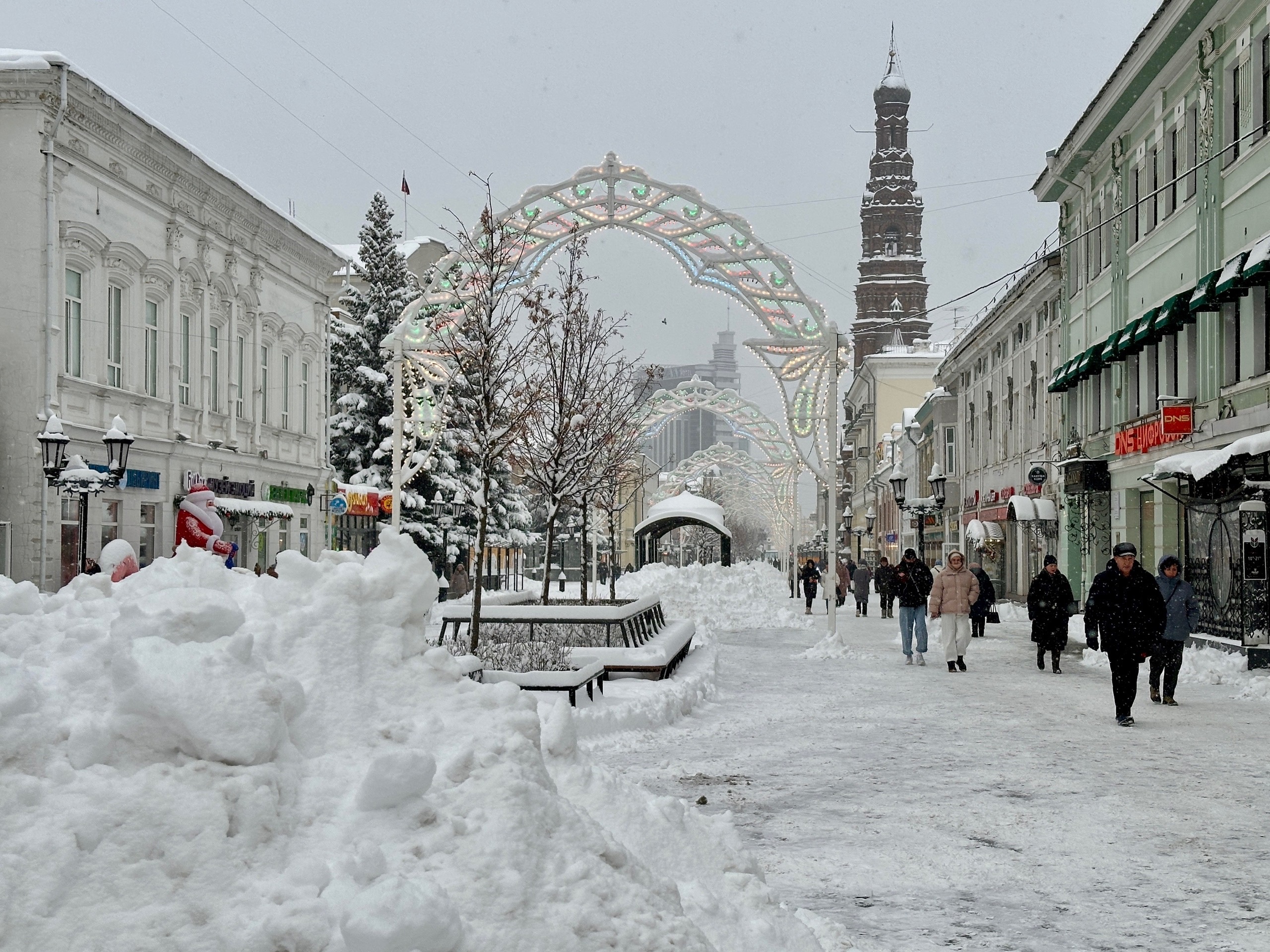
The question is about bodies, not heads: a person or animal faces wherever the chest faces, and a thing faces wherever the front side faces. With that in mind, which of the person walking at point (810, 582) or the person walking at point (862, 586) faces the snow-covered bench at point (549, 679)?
the person walking at point (810, 582)

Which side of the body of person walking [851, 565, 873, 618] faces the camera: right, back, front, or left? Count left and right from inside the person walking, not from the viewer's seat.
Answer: back

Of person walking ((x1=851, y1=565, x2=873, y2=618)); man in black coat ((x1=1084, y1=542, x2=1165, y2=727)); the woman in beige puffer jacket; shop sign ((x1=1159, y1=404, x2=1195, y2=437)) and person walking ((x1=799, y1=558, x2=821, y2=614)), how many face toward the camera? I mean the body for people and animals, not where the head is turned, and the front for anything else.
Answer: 4

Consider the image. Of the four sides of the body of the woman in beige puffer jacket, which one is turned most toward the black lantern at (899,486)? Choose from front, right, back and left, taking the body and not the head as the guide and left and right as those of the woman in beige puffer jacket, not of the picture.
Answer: back

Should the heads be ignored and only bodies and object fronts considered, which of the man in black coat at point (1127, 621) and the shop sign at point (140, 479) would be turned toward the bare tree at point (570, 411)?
the shop sign

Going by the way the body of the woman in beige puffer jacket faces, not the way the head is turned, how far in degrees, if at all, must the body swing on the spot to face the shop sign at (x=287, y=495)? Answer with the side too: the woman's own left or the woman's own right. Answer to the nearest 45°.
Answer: approximately 135° to the woman's own right

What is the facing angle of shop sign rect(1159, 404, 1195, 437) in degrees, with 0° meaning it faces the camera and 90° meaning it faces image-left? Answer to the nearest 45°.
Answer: approximately 0°
